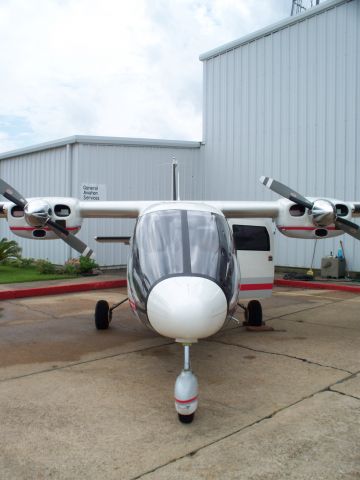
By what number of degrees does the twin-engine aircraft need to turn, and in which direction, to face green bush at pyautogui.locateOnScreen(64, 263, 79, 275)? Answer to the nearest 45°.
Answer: approximately 180°

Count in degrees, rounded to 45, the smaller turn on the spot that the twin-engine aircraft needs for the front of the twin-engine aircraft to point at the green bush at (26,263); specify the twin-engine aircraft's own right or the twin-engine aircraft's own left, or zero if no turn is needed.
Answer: approximately 135° to the twin-engine aircraft's own right

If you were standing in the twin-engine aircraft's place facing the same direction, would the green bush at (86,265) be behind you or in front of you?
behind

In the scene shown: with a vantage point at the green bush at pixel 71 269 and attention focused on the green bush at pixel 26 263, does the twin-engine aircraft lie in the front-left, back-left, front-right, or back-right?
back-left

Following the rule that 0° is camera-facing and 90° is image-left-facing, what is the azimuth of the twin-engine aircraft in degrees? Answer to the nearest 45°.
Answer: approximately 0°

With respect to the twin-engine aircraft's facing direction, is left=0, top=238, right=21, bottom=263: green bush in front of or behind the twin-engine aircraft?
behind
